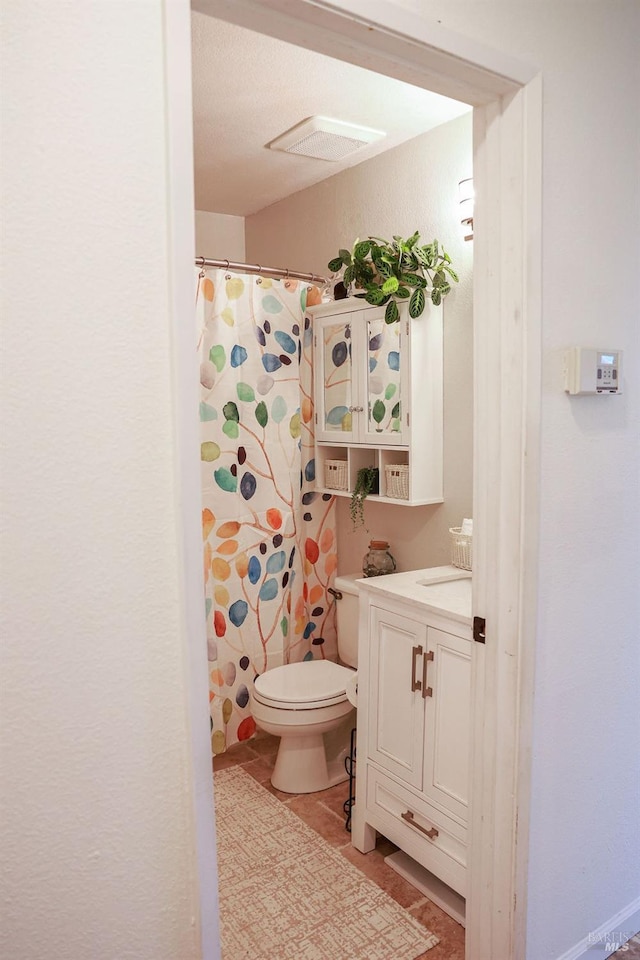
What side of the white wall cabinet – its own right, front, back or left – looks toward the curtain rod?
right

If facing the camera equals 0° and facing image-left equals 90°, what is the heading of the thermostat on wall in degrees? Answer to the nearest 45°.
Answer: approximately 315°

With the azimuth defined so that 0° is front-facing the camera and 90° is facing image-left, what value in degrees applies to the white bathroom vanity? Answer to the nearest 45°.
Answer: approximately 45°

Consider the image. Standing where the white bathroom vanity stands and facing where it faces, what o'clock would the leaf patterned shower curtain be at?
The leaf patterned shower curtain is roughly at 3 o'clock from the white bathroom vanity.

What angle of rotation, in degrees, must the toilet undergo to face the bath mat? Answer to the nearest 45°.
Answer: approximately 45° to its left

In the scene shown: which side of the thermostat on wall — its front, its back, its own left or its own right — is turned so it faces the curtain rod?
back
